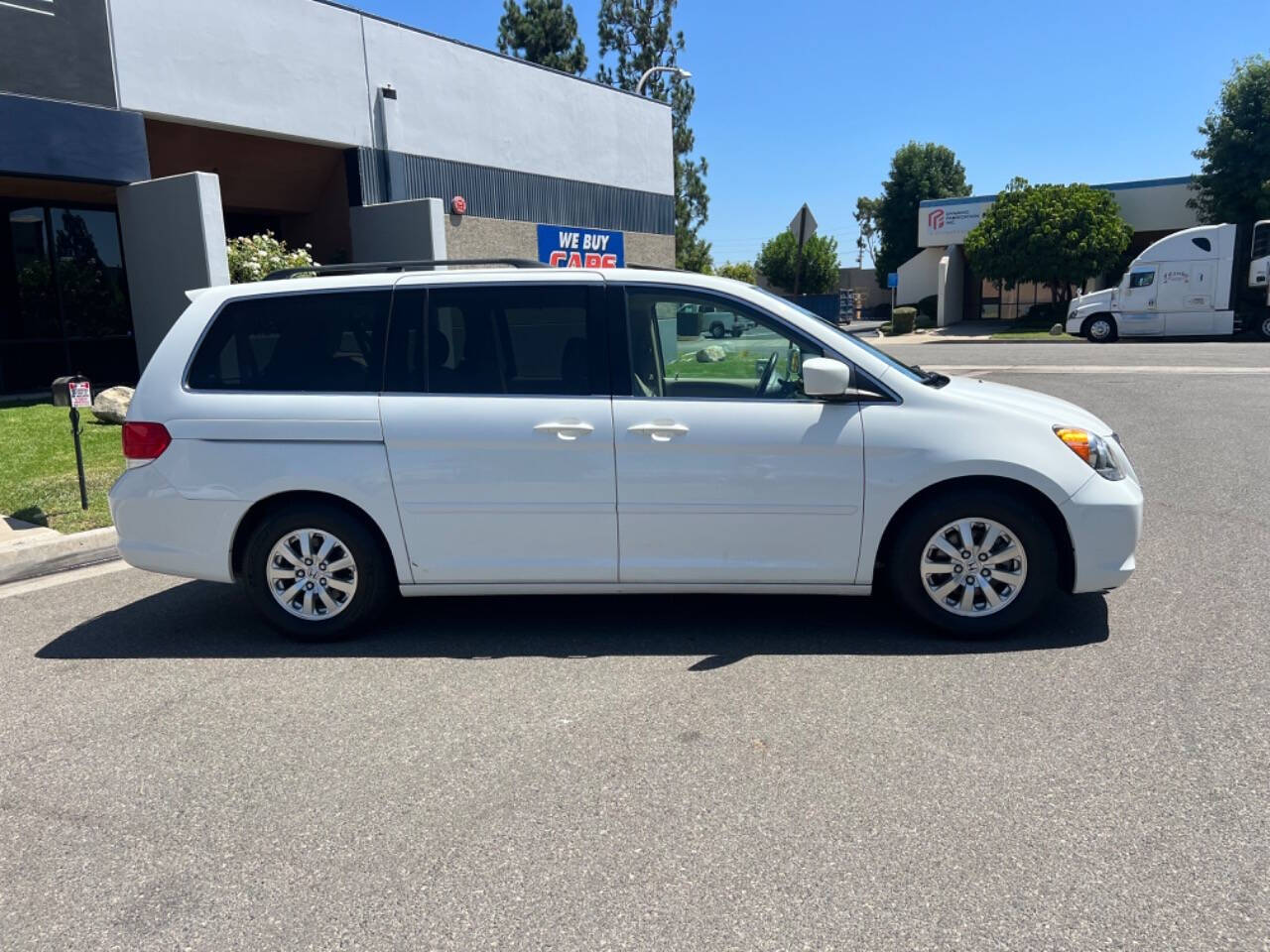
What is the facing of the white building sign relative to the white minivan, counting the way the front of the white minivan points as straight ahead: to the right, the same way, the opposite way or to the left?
to the right

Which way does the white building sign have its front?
toward the camera

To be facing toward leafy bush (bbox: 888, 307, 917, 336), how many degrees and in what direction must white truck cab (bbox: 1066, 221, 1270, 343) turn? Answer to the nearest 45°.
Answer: approximately 45° to its right

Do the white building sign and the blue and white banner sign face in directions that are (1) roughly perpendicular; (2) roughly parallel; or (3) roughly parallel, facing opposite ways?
roughly parallel

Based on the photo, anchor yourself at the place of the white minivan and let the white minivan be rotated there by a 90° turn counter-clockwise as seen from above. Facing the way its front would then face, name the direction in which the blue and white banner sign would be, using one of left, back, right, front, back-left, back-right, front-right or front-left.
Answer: front

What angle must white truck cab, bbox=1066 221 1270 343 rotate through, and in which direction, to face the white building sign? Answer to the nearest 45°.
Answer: approximately 45° to its right

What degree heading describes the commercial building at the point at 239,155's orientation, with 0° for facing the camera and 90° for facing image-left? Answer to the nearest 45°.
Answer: approximately 315°

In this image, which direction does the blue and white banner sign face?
toward the camera

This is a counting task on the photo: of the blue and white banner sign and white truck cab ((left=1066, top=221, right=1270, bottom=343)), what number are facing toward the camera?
1

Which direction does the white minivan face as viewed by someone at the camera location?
facing to the right of the viewer

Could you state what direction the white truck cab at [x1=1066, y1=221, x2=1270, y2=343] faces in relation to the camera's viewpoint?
facing to the left of the viewer

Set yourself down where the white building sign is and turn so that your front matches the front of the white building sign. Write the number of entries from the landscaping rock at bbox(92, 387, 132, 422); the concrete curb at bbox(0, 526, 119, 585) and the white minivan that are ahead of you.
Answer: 3

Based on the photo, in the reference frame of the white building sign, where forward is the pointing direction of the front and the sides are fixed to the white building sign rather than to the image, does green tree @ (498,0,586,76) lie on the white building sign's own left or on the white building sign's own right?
on the white building sign's own right
